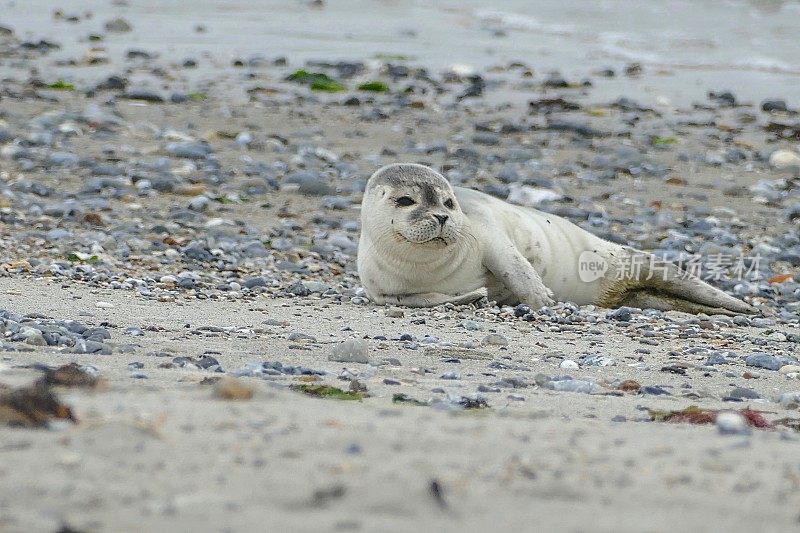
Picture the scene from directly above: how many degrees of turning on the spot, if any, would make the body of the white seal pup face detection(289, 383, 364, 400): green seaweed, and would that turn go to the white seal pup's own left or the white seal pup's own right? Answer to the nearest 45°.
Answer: approximately 90° to the white seal pup's own left

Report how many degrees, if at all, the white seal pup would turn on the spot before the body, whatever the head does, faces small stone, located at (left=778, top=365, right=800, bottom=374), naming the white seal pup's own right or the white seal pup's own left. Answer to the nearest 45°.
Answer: approximately 135° to the white seal pup's own left

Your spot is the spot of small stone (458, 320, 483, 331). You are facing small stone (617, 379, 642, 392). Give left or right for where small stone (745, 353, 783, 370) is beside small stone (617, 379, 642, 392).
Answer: left

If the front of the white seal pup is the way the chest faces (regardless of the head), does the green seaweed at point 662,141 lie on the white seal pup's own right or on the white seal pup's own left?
on the white seal pup's own right

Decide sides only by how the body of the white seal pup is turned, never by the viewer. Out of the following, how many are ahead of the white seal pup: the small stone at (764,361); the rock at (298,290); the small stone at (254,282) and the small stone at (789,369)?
2

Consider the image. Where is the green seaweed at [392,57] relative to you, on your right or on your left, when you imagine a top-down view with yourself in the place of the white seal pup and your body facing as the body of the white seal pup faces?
on your right

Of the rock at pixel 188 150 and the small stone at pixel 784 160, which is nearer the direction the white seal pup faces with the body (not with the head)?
the rock

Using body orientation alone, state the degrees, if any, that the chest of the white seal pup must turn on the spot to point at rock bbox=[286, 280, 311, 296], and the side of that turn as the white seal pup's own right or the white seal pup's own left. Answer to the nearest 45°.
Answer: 0° — it already faces it

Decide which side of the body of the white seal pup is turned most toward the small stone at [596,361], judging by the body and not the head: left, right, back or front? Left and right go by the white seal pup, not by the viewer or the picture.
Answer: left

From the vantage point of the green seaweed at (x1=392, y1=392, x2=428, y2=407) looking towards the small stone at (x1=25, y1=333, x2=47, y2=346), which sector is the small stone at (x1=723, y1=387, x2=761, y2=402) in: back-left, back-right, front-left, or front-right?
back-right

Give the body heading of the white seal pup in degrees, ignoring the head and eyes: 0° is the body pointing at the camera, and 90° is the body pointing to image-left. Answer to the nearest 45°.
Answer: approximately 90°

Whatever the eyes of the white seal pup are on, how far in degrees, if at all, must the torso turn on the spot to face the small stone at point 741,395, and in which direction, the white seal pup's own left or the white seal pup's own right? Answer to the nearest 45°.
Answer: approximately 135° to the white seal pup's own left

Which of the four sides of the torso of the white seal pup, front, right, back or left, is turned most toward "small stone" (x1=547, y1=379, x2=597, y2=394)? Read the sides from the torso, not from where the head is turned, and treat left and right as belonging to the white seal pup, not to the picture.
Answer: left

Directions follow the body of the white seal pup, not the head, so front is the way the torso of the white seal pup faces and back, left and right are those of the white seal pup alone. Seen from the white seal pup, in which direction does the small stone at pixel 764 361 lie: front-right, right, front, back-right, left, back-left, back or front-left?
back-left

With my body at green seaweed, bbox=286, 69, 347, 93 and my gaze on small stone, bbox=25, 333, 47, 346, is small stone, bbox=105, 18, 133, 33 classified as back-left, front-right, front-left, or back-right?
back-right

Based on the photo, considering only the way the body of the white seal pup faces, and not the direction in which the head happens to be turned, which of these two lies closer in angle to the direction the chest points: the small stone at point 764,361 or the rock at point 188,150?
the rock

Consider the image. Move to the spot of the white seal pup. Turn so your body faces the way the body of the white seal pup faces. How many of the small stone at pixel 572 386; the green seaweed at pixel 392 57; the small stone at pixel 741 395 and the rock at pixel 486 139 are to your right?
2

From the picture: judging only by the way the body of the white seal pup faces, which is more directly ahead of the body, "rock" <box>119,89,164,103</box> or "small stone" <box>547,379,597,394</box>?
the rock
